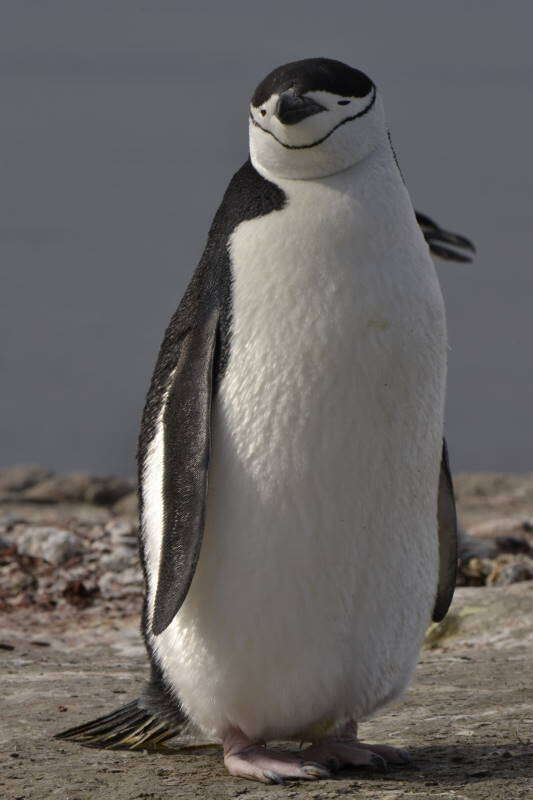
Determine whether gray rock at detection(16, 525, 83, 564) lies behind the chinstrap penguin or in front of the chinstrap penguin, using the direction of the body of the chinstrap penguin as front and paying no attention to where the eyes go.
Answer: behind

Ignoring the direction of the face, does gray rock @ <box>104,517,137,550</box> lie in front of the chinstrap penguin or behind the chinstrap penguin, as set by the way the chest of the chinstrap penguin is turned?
behind

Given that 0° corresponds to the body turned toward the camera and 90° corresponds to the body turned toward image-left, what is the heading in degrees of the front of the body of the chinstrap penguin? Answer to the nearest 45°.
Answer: approximately 315°

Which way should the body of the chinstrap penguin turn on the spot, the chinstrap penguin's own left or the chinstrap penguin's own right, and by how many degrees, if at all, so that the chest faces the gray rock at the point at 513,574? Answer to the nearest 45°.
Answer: approximately 135° to the chinstrap penguin's own left

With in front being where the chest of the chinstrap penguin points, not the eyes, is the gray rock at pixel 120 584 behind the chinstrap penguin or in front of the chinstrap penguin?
behind
